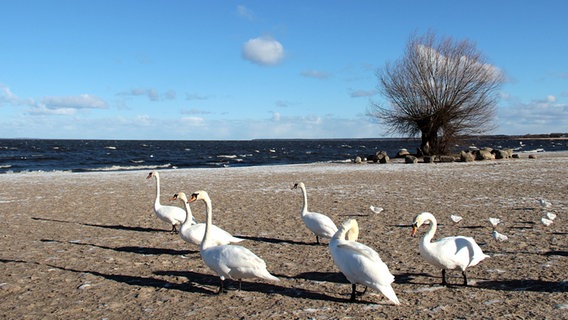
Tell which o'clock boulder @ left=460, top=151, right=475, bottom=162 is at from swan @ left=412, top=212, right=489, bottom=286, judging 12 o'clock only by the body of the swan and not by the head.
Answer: The boulder is roughly at 3 o'clock from the swan.

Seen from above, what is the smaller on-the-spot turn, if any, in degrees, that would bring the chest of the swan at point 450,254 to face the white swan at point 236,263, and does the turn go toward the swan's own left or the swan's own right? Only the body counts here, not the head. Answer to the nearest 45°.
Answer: approximately 45° to the swan's own left

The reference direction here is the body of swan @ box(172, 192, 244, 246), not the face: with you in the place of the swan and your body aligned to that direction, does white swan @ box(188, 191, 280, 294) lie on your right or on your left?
on your left

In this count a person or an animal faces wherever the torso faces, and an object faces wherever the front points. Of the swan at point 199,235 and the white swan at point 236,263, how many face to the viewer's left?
2

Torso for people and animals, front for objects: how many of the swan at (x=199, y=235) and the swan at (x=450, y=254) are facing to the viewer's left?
2

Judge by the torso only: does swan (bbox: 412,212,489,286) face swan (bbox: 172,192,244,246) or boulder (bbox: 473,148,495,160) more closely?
the swan

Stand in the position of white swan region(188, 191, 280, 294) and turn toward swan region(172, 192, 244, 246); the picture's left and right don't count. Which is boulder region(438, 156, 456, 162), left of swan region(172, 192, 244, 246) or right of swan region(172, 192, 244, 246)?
right

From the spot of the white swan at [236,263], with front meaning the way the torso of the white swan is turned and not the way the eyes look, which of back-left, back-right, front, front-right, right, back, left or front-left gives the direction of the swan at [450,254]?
back

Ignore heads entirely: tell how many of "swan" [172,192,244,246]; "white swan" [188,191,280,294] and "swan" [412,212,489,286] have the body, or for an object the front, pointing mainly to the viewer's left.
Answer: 3

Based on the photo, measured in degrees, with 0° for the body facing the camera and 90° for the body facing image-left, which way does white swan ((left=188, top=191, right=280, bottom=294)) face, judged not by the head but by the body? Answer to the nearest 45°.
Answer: approximately 90°

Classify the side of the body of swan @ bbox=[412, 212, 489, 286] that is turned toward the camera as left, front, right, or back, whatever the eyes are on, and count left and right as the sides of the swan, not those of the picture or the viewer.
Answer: left

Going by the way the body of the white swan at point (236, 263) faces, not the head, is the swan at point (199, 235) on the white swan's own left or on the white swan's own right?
on the white swan's own right

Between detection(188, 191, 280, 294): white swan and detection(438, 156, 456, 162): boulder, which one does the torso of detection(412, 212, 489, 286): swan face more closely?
the white swan

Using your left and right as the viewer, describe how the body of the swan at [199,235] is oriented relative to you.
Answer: facing to the left of the viewer

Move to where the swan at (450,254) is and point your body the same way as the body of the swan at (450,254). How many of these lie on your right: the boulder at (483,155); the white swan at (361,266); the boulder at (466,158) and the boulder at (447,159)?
3
